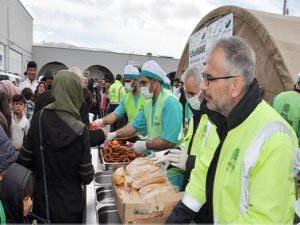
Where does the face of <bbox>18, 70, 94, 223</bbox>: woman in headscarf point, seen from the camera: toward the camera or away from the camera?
away from the camera

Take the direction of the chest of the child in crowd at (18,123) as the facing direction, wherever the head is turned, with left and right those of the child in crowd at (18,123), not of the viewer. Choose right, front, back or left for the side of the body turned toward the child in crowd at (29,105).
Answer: back

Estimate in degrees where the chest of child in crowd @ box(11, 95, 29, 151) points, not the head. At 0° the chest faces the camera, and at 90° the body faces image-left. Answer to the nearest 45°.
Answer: approximately 0°

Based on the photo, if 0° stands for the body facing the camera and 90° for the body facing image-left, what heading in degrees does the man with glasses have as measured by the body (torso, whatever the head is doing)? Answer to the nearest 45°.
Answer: approximately 45°

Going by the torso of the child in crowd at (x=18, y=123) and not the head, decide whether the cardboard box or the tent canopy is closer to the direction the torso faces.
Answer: the cardboard box

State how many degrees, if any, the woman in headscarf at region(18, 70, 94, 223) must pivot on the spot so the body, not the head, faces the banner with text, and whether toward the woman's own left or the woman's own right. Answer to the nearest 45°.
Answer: approximately 45° to the woman's own right
